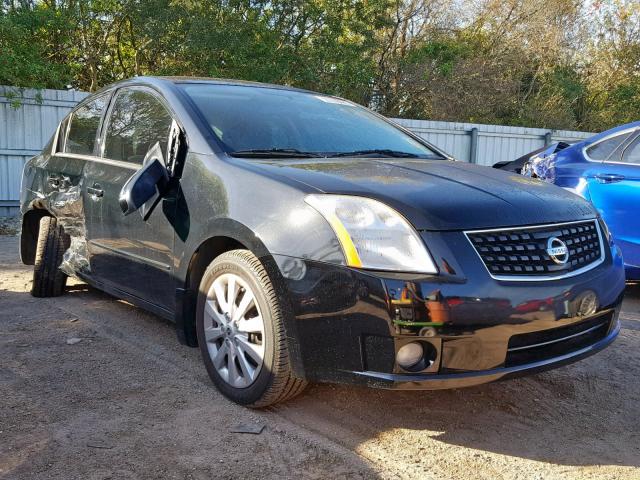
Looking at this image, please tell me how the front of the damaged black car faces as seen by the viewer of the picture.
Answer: facing the viewer and to the right of the viewer

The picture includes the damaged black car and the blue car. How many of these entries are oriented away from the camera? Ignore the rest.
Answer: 0

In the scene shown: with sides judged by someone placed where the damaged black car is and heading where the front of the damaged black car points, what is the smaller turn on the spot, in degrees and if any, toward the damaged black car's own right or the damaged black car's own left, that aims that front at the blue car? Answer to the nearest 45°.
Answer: approximately 90° to the damaged black car's own left
